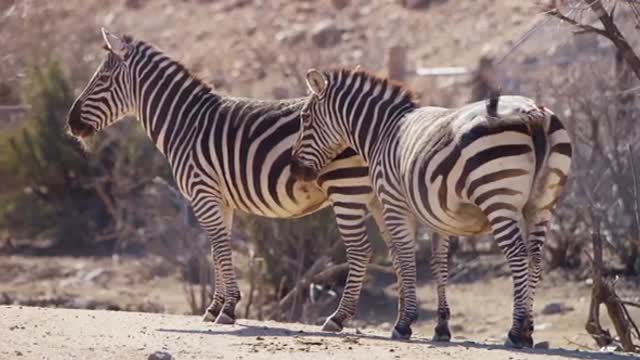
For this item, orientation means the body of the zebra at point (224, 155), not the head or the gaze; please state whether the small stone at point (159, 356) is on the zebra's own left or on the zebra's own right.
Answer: on the zebra's own left

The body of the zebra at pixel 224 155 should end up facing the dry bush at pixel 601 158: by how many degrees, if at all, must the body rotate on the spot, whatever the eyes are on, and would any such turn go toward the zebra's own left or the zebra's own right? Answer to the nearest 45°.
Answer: approximately 135° to the zebra's own right

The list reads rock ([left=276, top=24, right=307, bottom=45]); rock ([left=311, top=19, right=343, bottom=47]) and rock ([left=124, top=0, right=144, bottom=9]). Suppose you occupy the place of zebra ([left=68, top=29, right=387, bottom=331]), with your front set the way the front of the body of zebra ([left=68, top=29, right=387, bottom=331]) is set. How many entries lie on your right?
3

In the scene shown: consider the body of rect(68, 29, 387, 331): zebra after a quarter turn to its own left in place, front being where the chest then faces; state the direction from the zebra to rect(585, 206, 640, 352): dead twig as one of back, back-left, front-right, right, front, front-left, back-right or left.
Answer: left

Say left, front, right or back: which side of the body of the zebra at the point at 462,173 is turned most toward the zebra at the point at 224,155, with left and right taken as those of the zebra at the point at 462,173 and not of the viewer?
front

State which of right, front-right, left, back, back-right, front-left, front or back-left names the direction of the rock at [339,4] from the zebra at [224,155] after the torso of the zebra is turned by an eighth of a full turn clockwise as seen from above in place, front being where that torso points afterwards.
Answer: front-right

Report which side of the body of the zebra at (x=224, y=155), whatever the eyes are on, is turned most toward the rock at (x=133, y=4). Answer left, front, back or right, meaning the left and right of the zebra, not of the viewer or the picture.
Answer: right

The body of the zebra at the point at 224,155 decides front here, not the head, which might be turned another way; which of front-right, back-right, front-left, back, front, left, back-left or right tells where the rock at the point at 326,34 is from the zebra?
right

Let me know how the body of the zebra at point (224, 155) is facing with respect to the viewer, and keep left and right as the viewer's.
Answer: facing to the left of the viewer

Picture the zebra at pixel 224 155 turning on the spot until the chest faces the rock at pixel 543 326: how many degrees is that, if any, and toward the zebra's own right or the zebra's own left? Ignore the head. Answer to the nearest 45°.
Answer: approximately 135° to the zebra's own right

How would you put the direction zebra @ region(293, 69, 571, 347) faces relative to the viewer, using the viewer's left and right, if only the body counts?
facing away from the viewer and to the left of the viewer

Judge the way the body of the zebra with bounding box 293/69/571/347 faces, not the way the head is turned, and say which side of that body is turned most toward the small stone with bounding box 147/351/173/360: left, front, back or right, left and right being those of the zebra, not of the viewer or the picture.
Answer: left

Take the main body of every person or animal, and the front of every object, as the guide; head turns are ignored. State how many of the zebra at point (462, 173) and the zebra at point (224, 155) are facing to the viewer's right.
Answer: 0

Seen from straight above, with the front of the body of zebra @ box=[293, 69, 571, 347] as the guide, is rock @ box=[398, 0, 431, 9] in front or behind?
in front
